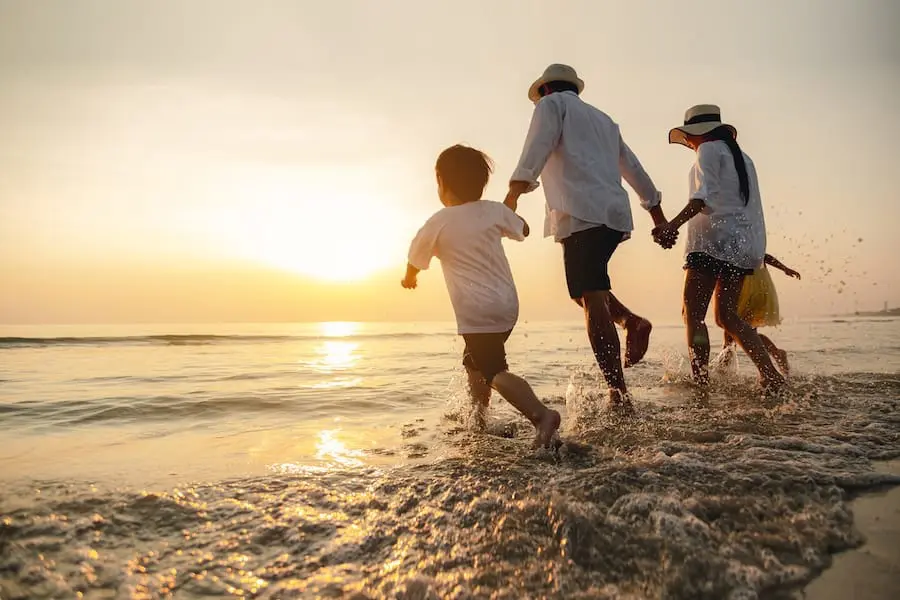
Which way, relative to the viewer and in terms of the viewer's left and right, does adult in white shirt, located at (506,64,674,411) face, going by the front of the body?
facing away from the viewer and to the left of the viewer

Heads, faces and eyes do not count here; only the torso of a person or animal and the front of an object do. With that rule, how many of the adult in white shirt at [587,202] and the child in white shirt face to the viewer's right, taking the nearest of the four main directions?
0

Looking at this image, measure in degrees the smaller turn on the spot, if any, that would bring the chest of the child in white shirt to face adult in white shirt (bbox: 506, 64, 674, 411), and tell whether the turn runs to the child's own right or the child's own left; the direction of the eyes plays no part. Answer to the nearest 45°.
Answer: approximately 90° to the child's own right

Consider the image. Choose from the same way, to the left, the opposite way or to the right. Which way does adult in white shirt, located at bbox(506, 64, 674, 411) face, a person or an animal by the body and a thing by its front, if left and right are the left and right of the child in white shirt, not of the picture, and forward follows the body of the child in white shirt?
the same way

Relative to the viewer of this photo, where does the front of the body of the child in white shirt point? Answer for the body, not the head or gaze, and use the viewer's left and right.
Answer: facing away from the viewer and to the left of the viewer

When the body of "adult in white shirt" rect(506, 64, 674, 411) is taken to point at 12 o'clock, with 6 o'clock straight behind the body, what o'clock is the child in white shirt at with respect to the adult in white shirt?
The child in white shirt is roughly at 9 o'clock from the adult in white shirt.
